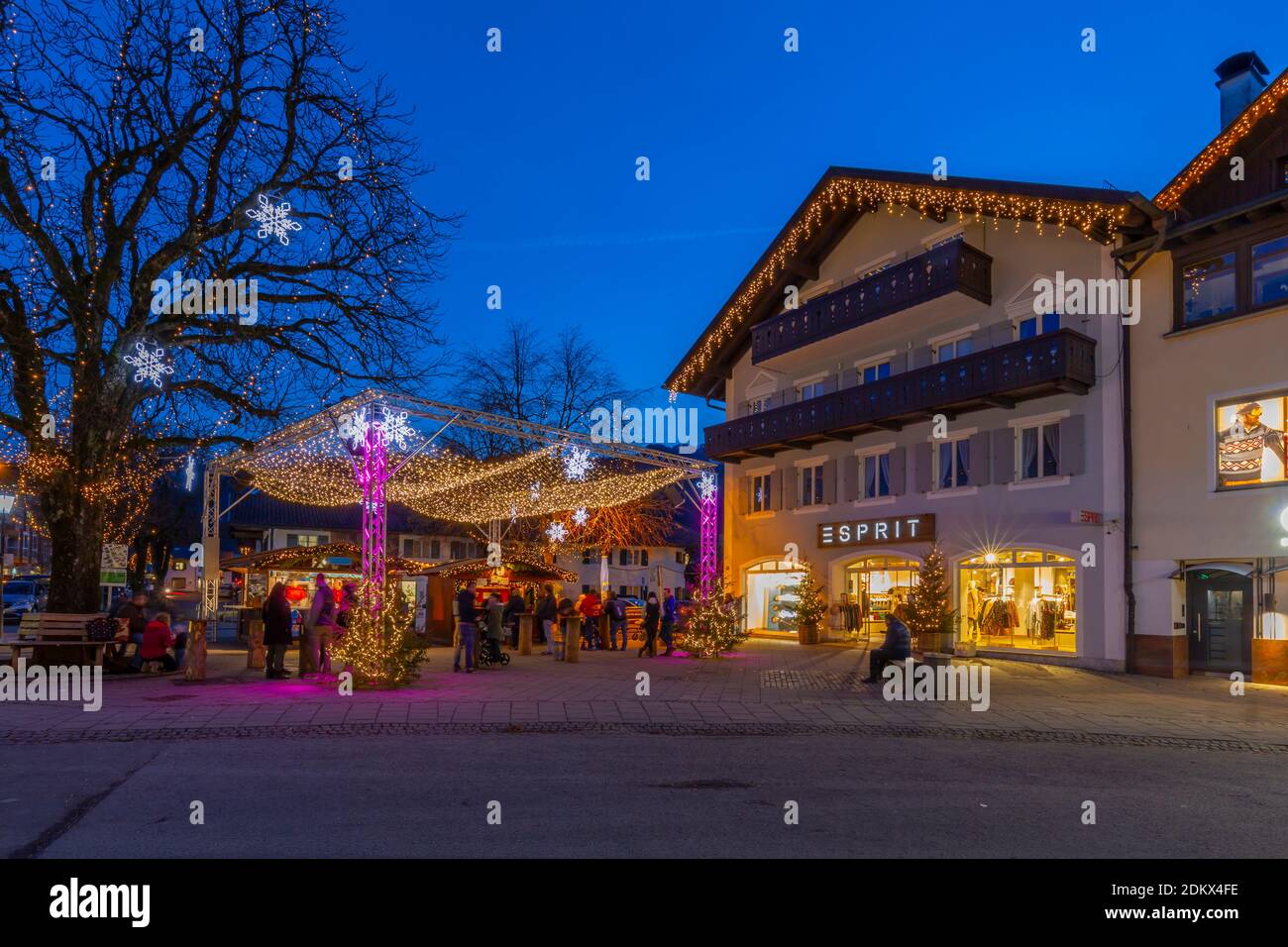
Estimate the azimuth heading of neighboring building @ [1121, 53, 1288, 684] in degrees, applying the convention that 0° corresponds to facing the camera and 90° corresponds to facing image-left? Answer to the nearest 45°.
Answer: approximately 45°

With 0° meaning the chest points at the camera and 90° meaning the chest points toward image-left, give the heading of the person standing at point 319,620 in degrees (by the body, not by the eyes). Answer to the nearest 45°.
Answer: approximately 90°

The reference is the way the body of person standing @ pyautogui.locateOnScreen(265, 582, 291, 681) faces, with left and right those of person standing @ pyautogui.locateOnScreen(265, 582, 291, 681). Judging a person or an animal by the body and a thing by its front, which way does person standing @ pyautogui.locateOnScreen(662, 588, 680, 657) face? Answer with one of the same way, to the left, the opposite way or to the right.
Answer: the opposite way

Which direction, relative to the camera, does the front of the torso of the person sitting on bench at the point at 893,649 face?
to the viewer's left
